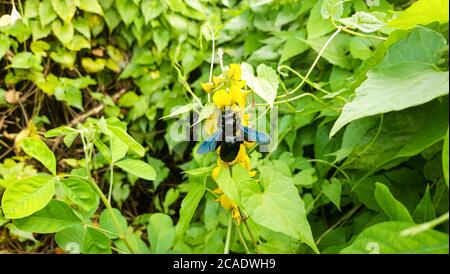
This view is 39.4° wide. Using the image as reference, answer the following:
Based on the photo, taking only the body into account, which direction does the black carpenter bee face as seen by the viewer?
away from the camera
